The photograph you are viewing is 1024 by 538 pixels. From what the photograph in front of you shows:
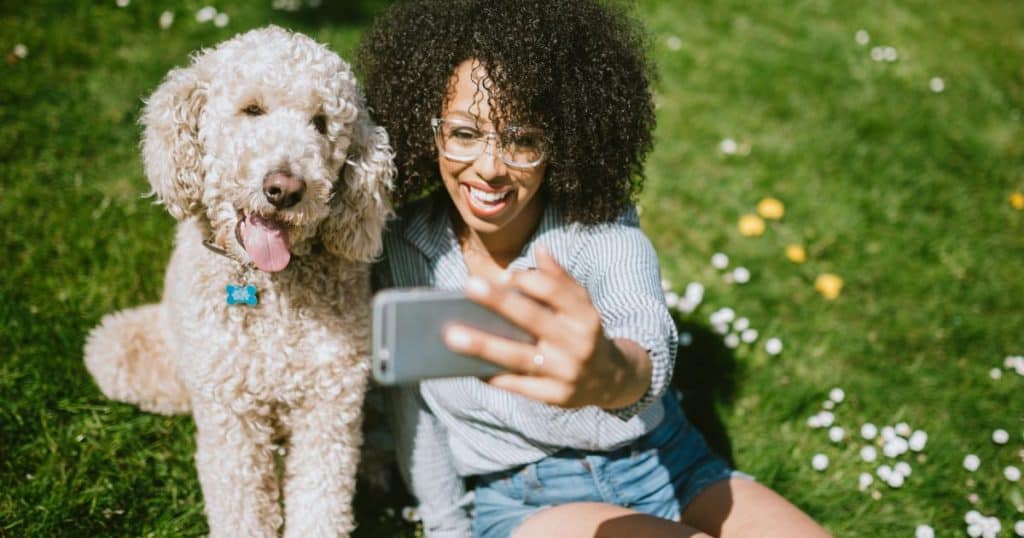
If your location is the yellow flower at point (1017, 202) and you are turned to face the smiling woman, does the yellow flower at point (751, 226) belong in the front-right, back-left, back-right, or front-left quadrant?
front-right

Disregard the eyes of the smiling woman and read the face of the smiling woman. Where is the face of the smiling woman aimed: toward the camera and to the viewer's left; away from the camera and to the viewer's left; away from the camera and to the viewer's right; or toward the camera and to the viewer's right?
toward the camera and to the viewer's left

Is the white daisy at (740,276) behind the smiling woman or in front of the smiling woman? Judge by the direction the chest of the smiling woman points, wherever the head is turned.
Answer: behind

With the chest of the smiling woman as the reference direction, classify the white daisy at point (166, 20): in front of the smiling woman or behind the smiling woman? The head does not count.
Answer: behind

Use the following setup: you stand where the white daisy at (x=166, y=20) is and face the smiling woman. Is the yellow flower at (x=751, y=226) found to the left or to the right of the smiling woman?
left

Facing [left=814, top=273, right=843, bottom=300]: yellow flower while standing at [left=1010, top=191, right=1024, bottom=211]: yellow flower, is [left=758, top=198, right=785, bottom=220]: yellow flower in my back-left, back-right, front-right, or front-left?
front-right

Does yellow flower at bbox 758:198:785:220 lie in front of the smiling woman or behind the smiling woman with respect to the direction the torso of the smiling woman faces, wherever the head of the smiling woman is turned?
behind

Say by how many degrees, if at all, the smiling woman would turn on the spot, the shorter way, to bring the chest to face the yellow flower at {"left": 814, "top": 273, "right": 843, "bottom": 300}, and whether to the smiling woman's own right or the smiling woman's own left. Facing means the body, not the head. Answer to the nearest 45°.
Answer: approximately 135° to the smiling woman's own left

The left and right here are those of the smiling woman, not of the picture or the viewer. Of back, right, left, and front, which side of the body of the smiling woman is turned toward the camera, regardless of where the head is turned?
front

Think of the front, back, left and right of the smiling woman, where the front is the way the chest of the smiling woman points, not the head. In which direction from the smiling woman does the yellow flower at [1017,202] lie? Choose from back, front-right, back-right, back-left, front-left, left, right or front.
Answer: back-left

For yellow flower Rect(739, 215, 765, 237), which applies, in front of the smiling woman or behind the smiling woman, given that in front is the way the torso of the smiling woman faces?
behind
